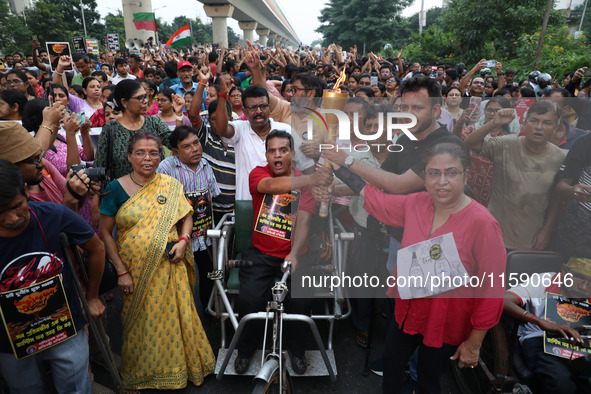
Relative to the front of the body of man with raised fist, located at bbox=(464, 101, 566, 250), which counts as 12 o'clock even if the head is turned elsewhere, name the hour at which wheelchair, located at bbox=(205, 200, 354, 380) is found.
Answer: The wheelchair is roughly at 2 o'clock from the man with raised fist.

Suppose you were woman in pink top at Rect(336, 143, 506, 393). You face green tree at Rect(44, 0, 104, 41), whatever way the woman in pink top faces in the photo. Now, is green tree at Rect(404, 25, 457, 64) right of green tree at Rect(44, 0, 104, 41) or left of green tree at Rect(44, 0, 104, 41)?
right

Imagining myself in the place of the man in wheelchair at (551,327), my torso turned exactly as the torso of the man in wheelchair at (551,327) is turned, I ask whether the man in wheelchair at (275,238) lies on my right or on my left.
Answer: on my right

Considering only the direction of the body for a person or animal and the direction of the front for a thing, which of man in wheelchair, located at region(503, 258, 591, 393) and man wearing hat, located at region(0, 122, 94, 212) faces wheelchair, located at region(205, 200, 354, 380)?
the man wearing hat

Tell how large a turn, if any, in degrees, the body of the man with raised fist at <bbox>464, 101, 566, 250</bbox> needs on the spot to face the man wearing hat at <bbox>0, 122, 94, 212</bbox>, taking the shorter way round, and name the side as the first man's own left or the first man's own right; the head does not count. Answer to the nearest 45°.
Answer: approximately 45° to the first man's own right

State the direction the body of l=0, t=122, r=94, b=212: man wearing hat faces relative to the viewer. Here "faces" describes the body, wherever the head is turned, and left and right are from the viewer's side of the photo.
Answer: facing to the right of the viewer

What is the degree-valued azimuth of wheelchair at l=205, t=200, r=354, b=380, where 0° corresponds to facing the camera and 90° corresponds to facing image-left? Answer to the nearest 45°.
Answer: approximately 0°

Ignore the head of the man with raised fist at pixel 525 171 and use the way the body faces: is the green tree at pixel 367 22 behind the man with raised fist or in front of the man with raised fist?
behind
